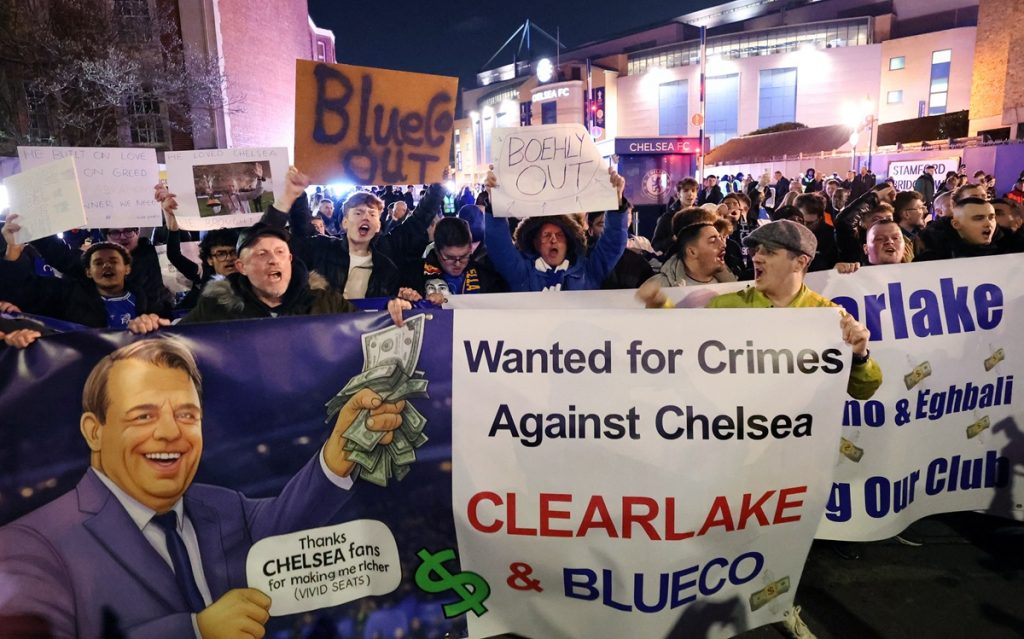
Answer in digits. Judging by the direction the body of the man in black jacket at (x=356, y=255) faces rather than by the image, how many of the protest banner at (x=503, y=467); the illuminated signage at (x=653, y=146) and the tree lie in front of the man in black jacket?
1

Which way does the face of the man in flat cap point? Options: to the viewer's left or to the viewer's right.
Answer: to the viewer's left

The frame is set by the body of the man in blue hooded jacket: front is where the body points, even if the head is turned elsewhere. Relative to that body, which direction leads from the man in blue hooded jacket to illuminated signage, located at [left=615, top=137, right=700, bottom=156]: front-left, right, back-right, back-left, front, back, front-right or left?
back

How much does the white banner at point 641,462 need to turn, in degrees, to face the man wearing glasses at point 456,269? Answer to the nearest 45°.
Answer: approximately 135° to its right

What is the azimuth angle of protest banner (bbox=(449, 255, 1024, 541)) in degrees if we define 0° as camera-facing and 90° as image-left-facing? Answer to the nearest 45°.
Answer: approximately 0°

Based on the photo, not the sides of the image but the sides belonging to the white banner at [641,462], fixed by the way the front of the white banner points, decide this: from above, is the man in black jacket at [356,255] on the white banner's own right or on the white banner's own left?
on the white banner's own right

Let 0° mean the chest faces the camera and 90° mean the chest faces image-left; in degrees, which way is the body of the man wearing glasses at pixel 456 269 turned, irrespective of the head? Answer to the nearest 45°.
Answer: approximately 0°
